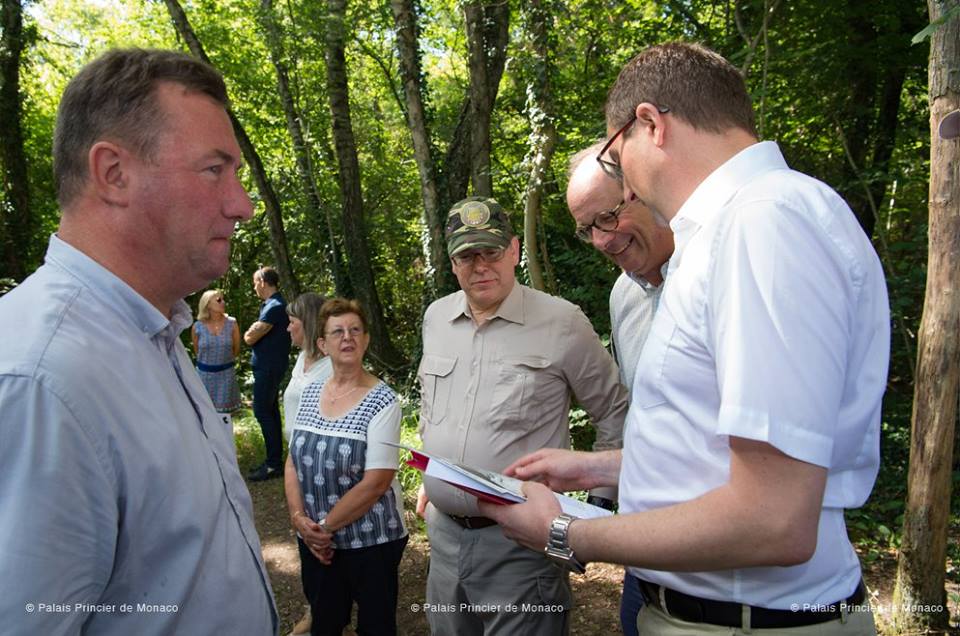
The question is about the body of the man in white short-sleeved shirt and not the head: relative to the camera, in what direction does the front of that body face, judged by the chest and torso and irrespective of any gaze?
to the viewer's left

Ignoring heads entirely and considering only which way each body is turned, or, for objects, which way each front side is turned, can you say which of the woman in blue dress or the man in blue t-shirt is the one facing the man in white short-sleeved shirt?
the woman in blue dress

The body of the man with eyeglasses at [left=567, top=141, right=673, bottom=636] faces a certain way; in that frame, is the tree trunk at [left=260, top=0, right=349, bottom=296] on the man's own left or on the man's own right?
on the man's own right

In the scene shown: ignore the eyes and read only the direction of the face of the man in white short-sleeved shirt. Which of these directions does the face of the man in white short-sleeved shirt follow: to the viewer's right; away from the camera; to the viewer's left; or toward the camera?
to the viewer's left

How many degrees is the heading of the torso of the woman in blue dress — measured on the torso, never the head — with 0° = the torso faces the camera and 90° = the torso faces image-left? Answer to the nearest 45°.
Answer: approximately 0°

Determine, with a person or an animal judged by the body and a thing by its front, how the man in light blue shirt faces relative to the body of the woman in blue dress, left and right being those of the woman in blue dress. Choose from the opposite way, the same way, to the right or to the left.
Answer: to the left

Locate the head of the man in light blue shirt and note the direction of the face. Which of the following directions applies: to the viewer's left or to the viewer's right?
to the viewer's right

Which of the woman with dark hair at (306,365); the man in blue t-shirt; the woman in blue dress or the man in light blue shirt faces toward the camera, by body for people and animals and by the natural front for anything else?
the woman in blue dress

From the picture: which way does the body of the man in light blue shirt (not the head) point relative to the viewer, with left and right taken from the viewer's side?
facing to the right of the viewer

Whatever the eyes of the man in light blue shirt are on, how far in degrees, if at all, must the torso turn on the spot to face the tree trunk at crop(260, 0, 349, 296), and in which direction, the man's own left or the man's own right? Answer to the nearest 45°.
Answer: approximately 90° to the man's own left

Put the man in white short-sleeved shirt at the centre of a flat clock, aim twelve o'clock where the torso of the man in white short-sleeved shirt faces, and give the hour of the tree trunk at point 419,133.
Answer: The tree trunk is roughly at 2 o'clock from the man in white short-sleeved shirt.
